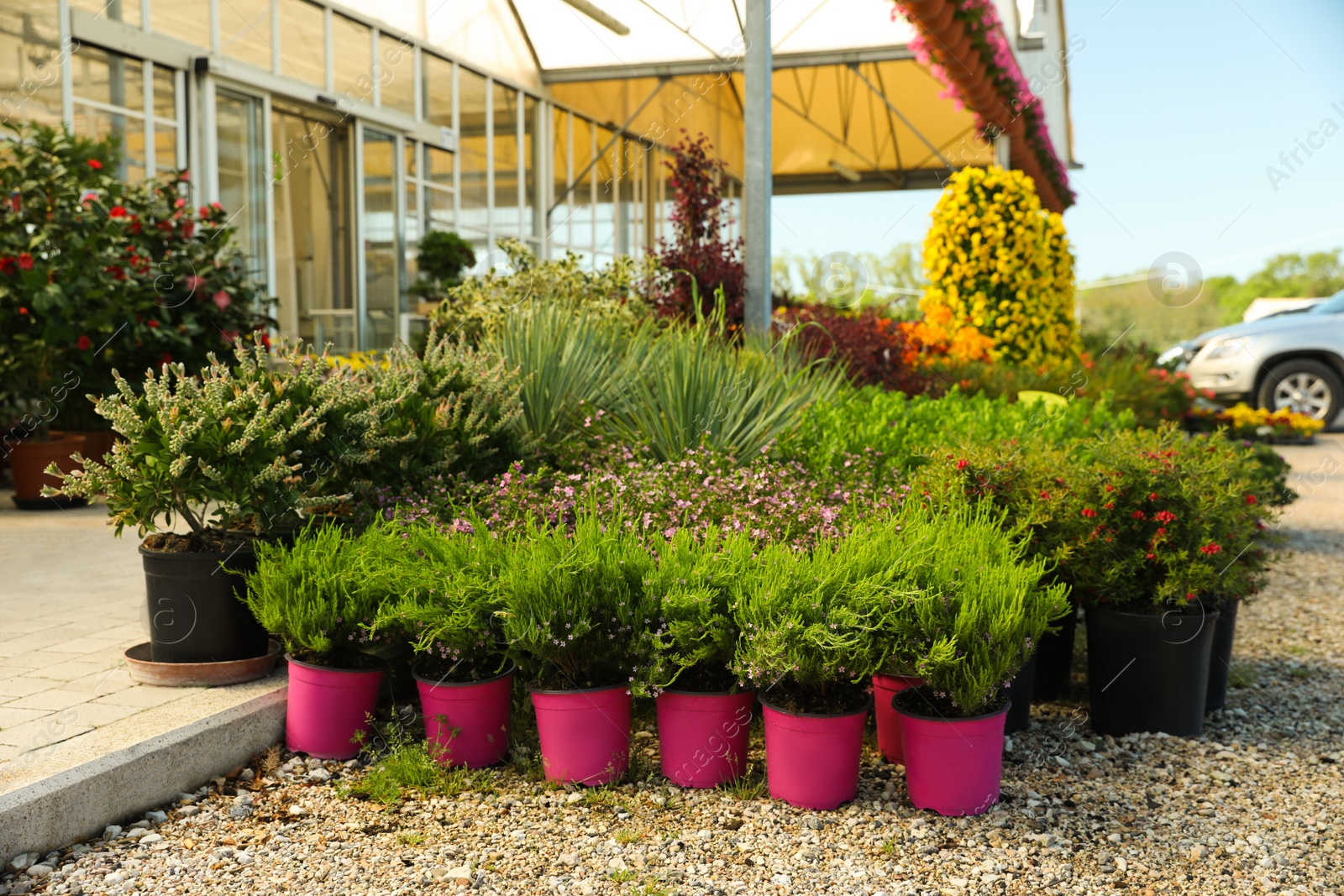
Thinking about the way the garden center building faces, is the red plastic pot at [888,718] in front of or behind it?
in front

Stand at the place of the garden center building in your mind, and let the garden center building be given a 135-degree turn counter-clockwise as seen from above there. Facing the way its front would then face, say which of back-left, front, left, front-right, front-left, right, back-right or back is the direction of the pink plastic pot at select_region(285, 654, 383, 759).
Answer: back

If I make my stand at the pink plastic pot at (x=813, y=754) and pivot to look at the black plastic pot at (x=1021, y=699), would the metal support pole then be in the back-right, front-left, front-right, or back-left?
front-left

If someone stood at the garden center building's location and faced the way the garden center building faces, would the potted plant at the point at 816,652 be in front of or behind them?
in front

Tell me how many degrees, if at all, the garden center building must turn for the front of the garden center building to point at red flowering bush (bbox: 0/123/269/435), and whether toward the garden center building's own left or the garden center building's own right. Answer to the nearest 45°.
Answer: approximately 45° to the garden center building's own right

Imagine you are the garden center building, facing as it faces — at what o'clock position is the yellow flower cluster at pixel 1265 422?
The yellow flower cluster is roughly at 11 o'clock from the garden center building.

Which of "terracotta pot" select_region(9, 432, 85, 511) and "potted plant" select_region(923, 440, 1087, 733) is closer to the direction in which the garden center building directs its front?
the potted plant

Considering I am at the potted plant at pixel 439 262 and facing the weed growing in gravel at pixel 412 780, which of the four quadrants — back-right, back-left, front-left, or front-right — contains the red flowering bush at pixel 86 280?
front-right

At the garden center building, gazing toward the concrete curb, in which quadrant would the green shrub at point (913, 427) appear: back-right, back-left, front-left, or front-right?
front-left
